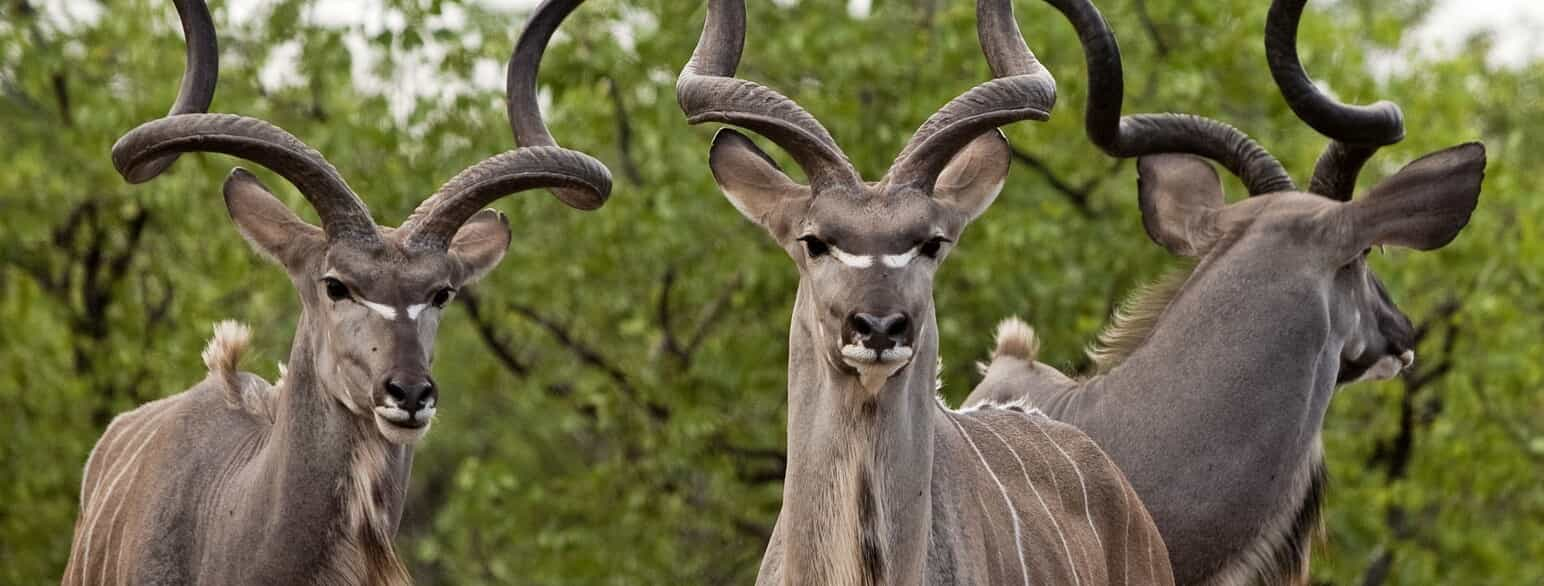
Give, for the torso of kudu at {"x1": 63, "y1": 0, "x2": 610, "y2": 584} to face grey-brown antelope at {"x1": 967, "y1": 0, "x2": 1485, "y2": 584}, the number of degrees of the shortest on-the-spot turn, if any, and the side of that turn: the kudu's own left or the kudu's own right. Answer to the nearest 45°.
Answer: approximately 45° to the kudu's own left

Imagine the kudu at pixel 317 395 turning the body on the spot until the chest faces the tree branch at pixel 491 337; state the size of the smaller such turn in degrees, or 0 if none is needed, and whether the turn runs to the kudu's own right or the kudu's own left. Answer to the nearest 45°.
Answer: approximately 135° to the kudu's own left

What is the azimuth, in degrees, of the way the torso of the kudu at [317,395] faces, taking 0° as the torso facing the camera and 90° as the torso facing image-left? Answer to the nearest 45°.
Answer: approximately 315°

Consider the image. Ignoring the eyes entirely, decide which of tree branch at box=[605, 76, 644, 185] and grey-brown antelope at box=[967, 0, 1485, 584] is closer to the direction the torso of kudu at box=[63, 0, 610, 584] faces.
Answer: the grey-brown antelope

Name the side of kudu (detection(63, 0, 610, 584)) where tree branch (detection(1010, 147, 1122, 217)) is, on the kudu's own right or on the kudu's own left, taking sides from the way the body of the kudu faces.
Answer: on the kudu's own left

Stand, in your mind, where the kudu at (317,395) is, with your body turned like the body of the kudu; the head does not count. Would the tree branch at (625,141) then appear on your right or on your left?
on your left

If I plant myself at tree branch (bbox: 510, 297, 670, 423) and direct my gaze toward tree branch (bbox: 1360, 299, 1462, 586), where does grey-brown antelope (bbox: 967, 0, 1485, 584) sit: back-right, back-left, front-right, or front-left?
front-right
